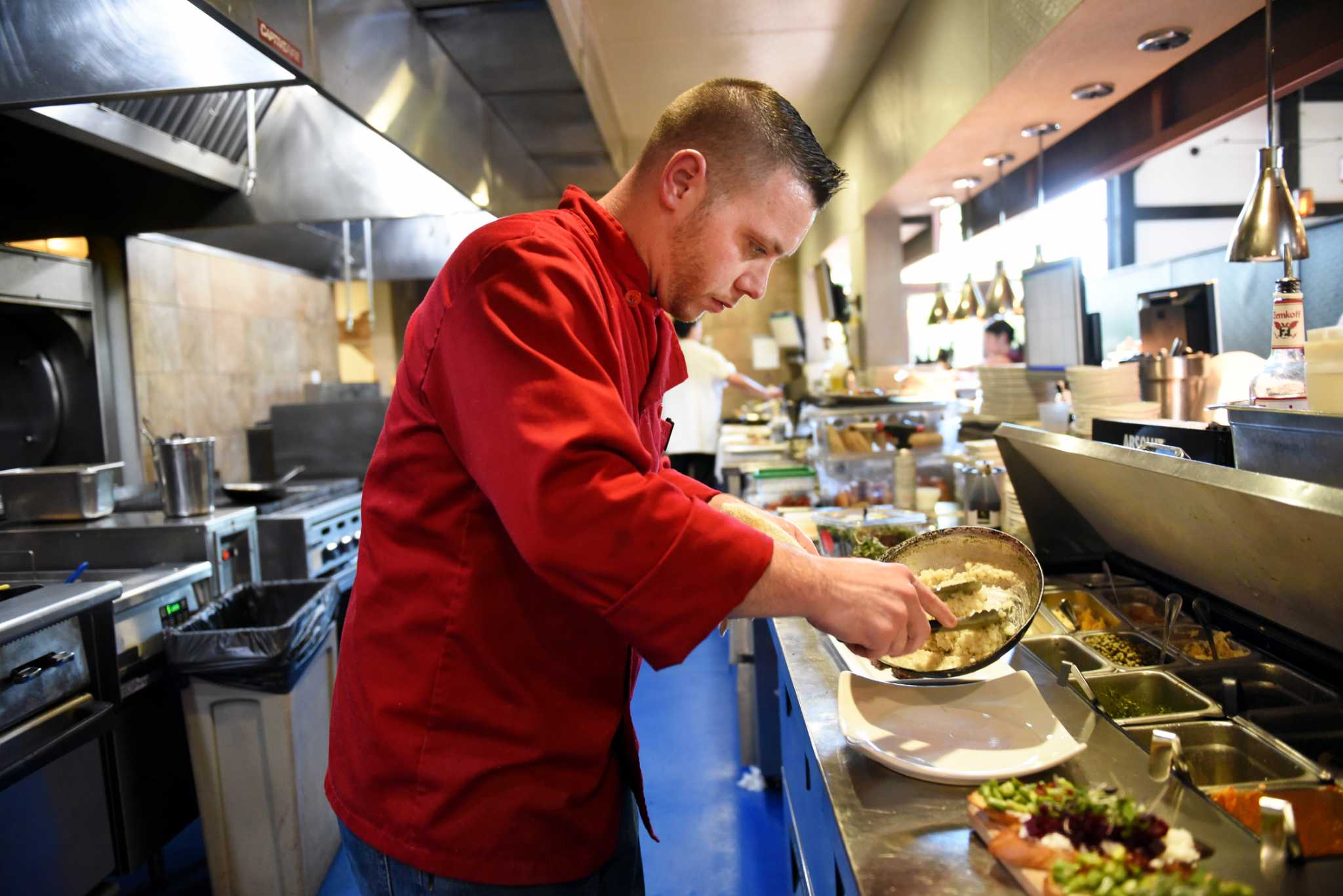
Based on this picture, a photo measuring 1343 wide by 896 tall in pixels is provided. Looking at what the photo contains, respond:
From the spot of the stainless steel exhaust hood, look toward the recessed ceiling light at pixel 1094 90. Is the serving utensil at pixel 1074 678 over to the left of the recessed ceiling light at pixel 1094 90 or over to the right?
right

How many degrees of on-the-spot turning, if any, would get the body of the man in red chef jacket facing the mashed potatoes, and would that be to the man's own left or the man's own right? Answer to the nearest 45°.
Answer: approximately 45° to the man's own left

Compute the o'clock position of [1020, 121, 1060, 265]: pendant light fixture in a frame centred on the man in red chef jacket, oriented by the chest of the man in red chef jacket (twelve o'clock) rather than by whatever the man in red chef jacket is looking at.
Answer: The pendant light fixture is roughly at 10 o'clock from the man in red chef jacket.

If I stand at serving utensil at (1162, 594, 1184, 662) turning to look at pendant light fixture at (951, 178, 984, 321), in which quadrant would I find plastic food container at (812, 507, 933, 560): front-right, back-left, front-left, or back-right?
front-left

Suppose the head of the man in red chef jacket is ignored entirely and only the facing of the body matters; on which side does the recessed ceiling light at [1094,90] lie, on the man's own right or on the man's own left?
on the man's own left

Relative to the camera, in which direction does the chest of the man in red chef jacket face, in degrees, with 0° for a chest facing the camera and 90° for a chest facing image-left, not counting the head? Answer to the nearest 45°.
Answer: approximately 270°

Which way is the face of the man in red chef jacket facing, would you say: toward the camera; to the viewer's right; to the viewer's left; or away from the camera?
to the viewer's right

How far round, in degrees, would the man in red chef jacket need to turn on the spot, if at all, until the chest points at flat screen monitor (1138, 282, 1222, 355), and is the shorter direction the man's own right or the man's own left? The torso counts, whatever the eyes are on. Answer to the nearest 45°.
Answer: approximately 45° to the man's own left

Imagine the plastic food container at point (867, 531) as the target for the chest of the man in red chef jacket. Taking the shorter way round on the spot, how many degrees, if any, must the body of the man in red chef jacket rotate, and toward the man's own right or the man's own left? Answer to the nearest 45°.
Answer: approximately 45° to the man's own left

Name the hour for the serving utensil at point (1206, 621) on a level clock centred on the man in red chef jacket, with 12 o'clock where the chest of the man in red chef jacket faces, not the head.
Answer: The serving utensil is roughly at 11 o'clock from the man in red chef jacket.

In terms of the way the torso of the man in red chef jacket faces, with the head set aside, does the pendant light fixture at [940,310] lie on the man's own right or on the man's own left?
on the man's own left

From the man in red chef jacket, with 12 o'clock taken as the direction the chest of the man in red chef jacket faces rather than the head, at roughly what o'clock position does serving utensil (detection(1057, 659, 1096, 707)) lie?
The serving utensil is roughly at 11 o'clock from the man in red chef jacket.
